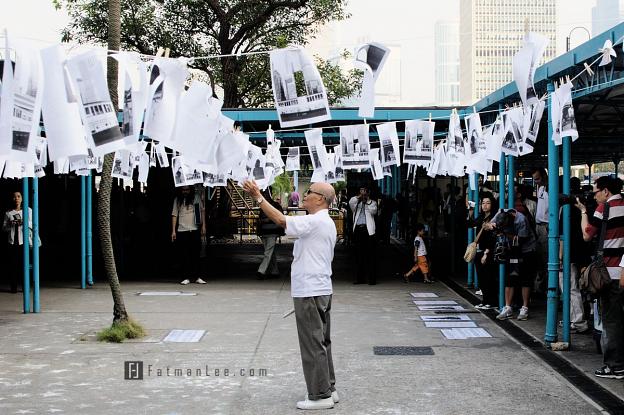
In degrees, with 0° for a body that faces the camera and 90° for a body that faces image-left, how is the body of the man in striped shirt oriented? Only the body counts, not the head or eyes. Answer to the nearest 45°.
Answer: approximately 90°

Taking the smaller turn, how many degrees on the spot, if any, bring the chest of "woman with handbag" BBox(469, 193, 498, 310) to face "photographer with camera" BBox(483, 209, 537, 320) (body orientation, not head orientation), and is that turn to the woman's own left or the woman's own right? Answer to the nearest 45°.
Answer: approximately 90° to the woman's own left

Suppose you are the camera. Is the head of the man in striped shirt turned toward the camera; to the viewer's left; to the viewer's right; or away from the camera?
to the viewer's left

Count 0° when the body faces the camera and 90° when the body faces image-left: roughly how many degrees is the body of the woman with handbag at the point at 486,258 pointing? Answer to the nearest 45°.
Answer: approximately 45°

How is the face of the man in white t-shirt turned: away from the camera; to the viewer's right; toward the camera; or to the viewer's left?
to the viewer's left

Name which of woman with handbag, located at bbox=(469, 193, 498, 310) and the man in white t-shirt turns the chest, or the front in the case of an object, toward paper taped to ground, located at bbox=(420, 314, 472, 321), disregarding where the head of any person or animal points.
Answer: the woman with handbag

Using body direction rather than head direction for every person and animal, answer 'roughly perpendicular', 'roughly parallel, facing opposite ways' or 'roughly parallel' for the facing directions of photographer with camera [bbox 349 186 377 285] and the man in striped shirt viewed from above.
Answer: roughly perpendicular

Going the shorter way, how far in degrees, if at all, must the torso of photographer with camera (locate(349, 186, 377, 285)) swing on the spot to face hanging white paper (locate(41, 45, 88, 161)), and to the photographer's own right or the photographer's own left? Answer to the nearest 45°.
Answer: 0° — they already face it

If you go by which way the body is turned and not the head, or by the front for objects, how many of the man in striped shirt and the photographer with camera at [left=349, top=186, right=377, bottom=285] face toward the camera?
1
